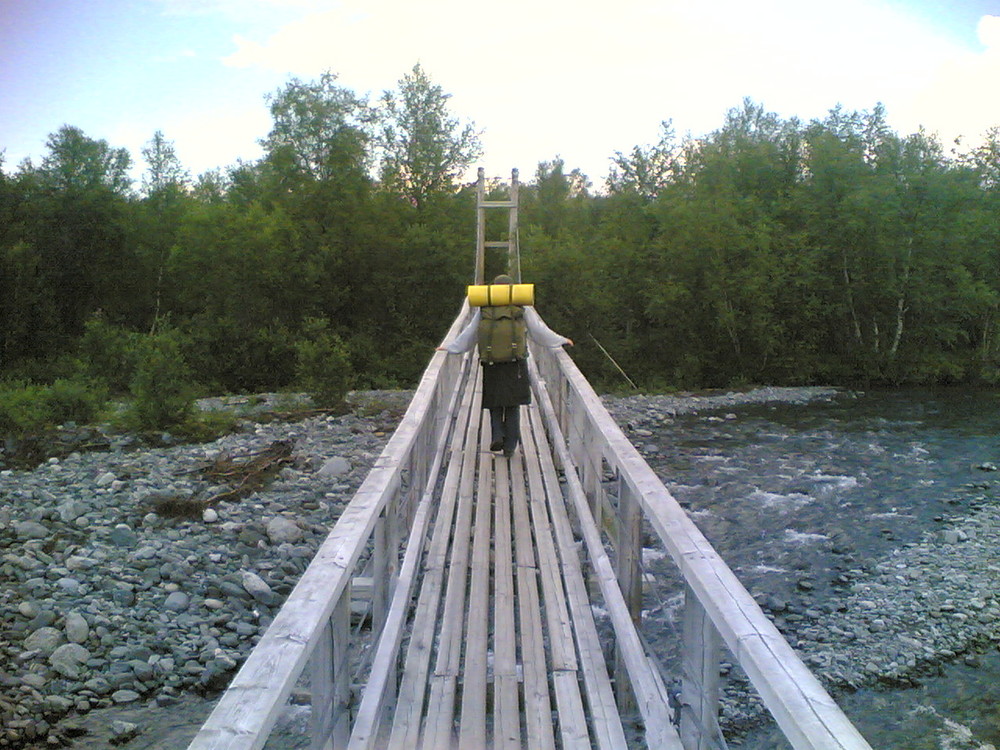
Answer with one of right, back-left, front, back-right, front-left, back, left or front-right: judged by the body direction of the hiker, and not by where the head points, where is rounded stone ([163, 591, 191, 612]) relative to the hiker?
left

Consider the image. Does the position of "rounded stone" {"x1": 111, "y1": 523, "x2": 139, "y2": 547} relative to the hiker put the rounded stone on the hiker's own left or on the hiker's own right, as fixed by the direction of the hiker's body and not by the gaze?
on the hiker's own left

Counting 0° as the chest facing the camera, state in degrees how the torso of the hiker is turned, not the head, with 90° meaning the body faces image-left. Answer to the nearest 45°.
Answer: approximately 180°

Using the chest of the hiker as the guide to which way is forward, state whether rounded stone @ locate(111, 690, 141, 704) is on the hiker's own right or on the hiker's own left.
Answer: on the hiker's own left

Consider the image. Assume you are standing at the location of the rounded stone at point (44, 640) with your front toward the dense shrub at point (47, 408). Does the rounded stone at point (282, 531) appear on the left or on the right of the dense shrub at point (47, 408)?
right

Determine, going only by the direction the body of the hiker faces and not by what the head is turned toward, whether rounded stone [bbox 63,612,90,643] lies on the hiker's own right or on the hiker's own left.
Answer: on the hiker's own left

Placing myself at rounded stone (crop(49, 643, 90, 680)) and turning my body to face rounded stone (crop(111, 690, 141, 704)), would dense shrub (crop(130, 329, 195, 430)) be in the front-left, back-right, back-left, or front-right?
back-left

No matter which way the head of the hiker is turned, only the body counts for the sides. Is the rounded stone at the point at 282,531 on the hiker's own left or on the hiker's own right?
on the hiker's own left

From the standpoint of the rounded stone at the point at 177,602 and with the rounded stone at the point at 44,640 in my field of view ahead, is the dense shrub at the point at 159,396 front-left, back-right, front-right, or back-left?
back-right

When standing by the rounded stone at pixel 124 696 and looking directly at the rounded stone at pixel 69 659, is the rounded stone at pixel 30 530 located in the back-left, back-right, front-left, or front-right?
front-right

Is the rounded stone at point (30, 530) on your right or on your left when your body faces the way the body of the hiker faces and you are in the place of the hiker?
on your left
